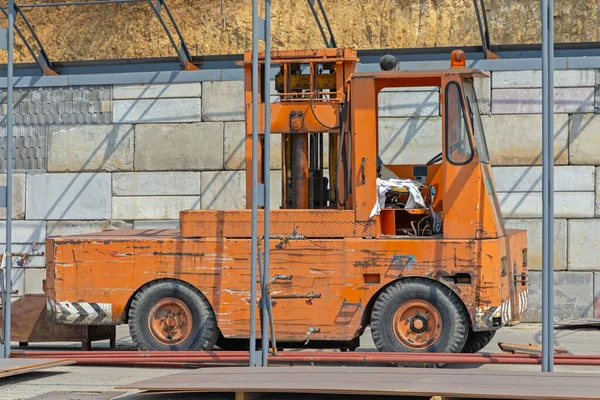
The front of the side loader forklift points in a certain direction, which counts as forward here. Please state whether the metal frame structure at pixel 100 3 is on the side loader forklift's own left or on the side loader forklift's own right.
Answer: on the side loader forklift's own left

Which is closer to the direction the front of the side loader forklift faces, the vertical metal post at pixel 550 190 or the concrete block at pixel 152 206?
the vertical metal post

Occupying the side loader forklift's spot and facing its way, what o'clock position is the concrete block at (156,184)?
The concrete block is roughly at 8 o'clock from the side loader forklift.

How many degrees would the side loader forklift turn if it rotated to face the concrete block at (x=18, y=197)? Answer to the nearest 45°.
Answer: approximately 135° to its left

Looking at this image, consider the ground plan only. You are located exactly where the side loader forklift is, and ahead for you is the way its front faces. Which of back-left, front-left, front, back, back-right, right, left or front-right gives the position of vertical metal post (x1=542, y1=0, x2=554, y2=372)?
front-right

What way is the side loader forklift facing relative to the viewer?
to the viewer's right

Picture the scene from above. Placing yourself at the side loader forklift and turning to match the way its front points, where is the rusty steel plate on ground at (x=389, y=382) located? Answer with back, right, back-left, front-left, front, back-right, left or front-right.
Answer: right

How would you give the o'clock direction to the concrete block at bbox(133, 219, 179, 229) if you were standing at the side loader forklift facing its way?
The concrete block is roughly at 8 o'clock from the side loader forklift.

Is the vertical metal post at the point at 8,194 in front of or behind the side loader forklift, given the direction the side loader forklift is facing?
behind

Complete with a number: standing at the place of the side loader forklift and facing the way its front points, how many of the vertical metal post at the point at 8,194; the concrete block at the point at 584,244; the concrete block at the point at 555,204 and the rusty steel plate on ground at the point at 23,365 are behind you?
2

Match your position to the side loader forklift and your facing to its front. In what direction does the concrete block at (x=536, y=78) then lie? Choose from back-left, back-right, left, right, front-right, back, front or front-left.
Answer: front-left
